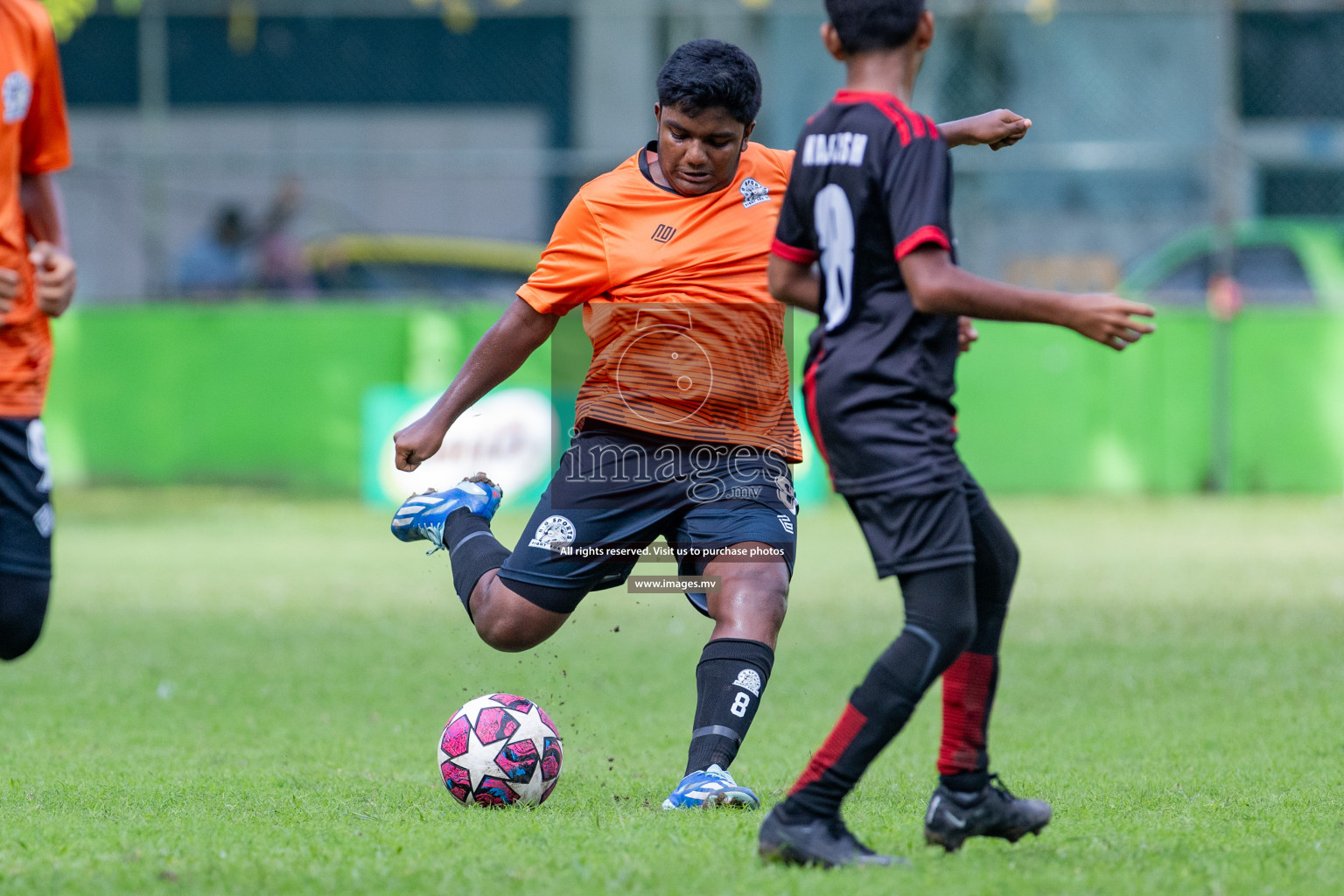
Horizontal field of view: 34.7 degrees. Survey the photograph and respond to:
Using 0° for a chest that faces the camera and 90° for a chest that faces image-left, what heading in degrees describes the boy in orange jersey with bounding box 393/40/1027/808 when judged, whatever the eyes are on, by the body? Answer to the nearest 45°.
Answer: approximately 0°

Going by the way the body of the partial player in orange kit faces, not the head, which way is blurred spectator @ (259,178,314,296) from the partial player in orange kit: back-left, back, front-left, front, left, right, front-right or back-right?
back

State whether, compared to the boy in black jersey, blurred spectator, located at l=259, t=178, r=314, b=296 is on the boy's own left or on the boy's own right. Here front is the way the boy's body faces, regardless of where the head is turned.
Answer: on the boy's own left

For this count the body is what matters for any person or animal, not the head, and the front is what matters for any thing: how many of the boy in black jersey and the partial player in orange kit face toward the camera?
1

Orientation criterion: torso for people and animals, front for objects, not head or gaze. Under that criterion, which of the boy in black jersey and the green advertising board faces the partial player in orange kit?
the green advertising board

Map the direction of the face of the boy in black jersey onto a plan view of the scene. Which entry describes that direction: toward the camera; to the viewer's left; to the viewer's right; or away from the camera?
away from the camera

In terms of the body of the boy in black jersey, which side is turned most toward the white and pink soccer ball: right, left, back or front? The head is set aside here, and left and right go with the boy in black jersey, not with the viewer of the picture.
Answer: left

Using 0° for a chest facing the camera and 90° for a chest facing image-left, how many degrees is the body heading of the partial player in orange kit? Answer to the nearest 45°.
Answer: approximately 0°

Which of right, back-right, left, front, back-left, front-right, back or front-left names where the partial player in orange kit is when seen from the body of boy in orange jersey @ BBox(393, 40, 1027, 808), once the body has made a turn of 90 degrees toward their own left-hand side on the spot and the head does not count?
back

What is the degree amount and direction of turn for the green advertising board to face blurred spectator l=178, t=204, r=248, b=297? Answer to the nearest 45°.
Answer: approximately 135° to its right

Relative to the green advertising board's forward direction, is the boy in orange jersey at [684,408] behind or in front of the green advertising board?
in front

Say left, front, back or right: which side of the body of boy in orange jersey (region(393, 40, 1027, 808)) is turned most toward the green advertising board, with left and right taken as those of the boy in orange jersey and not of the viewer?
back

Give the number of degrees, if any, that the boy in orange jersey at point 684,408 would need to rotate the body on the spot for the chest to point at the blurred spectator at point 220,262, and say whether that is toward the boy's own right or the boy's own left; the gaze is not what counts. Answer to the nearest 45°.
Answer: approximately 180°

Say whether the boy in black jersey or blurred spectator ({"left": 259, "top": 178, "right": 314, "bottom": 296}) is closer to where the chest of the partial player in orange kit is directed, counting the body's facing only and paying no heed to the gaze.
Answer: the boy in black jersey
